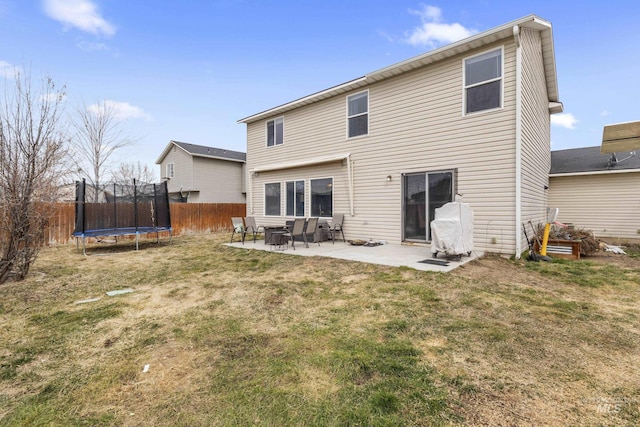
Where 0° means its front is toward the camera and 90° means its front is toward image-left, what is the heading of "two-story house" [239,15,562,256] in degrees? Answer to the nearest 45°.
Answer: approximately 225°

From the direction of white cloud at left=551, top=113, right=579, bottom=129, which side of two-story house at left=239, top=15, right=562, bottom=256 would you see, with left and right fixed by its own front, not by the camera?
front

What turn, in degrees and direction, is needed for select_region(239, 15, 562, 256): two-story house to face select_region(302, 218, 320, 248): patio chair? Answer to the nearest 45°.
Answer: approximately 135° to its left

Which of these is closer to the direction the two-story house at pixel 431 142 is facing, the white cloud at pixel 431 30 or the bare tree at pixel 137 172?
the white cloud

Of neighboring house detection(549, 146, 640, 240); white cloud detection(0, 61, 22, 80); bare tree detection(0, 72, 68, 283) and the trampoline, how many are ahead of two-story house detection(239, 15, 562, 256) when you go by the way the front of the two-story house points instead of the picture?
1

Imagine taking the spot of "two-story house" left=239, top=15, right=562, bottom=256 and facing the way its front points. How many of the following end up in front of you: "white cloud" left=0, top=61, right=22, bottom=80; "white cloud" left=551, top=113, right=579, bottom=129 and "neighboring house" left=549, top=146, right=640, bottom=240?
2
